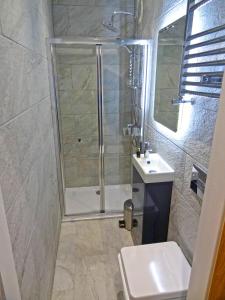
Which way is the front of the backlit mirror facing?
to the viewer's left

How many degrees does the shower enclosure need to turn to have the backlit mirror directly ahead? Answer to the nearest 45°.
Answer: approximately 45° to its left

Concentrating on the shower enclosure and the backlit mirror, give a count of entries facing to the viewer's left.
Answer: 1

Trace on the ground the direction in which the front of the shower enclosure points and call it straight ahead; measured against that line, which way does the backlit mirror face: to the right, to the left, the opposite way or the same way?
to the right
